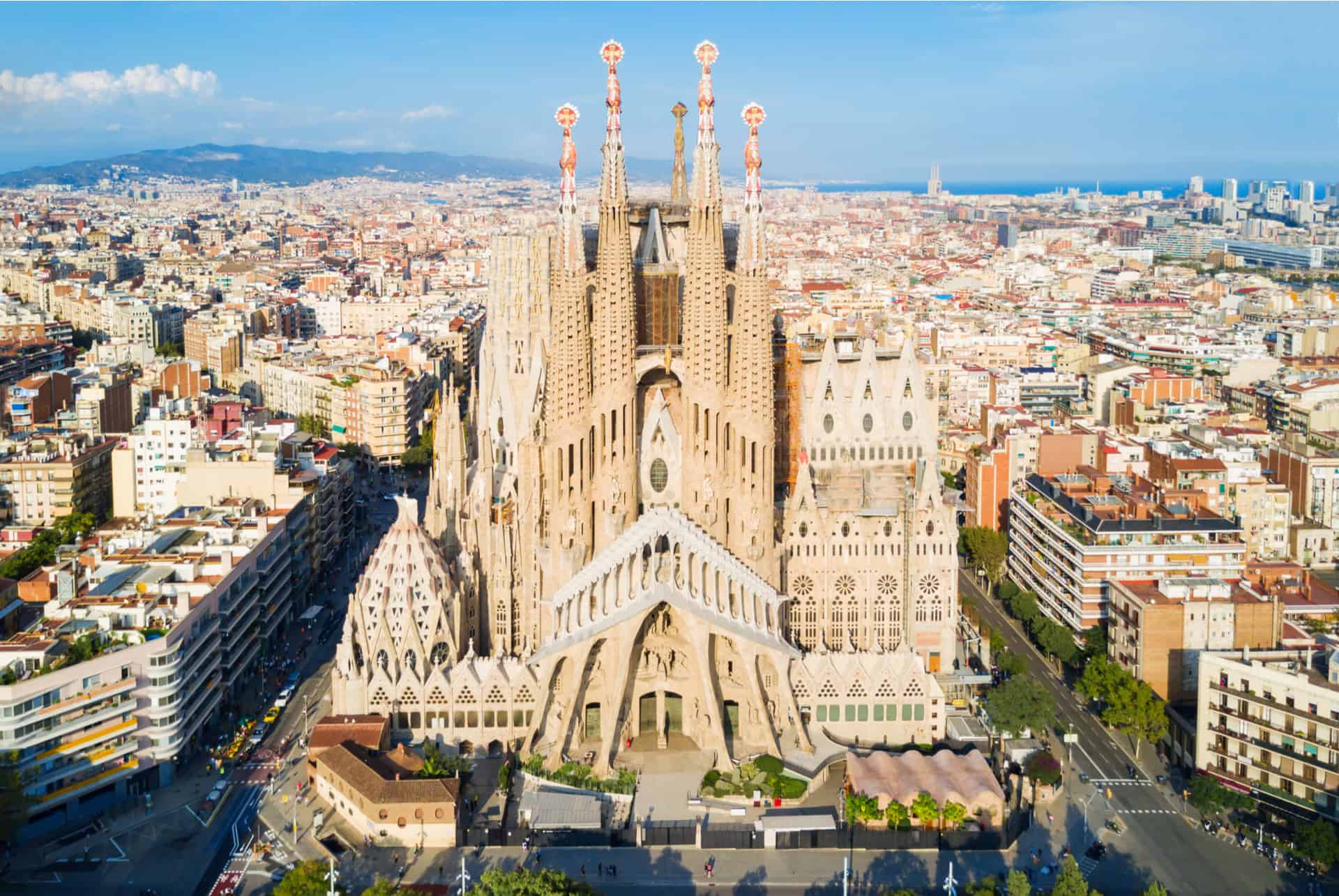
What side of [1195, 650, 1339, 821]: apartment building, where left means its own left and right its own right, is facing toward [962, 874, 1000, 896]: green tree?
front

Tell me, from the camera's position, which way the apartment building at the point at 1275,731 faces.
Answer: facing the viewer and to the left of the viewer

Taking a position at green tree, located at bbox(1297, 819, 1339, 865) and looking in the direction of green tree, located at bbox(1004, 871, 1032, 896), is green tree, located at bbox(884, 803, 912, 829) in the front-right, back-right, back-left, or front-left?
front-right

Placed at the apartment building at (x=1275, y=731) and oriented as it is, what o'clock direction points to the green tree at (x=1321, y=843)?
The green tree is roughly at 10 o'clock from the apartment building.

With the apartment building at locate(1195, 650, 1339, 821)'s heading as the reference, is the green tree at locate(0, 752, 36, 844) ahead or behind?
ahead

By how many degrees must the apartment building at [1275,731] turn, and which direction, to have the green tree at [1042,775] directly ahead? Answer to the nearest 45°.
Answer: approximately 45° to its right

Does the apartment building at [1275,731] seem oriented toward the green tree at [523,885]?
yes

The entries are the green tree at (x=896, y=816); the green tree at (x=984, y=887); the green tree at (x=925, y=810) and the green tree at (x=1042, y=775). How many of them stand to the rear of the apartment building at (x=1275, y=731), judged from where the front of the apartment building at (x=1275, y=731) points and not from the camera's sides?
0

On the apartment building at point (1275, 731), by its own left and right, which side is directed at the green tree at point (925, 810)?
front

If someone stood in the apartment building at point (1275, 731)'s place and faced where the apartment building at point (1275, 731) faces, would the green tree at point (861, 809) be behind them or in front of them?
in front

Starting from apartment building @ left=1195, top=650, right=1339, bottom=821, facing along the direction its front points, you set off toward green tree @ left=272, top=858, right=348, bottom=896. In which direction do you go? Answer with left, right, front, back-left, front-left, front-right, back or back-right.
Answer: front
